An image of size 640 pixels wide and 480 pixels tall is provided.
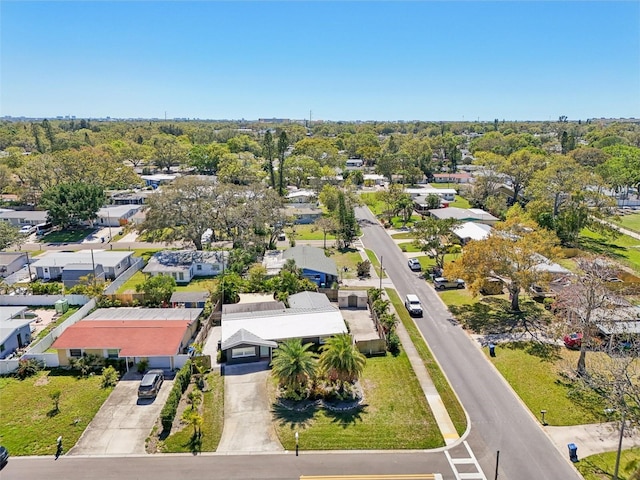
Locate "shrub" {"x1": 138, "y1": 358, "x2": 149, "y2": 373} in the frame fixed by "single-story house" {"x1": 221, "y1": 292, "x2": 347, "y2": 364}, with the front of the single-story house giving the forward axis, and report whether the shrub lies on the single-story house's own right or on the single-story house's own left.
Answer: on the single-story house's own right

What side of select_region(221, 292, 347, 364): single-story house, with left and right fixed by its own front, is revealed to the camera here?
front

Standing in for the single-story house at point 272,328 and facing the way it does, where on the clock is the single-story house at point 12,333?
the single-story house at point 12,333 is roughly at 3 o'clock from the single-story house at point 272,328.

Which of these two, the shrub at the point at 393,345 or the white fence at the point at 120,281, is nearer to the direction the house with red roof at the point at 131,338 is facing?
the shrub

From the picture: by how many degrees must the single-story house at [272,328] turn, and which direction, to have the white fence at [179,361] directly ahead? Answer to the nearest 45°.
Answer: approximately 45° to its right

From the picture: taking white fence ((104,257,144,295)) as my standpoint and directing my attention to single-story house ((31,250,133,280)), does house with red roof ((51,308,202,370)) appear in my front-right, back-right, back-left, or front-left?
back-left

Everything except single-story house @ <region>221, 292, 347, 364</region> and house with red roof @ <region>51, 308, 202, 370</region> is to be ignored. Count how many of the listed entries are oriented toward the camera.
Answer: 2

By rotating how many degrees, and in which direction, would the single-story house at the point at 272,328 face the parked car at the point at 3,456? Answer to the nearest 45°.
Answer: approximately 45° to its right

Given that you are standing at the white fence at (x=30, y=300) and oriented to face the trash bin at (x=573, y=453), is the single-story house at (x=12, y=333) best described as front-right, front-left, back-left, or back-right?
front-right

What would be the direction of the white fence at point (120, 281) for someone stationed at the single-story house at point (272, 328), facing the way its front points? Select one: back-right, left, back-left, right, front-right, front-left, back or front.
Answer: back-right

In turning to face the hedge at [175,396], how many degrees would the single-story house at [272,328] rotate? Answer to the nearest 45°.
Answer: approximately 45° to its right

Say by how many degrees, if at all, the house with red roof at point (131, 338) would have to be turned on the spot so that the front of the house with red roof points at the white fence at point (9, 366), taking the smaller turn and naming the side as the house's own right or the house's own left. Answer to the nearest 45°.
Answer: approximately 90° to the house's own right

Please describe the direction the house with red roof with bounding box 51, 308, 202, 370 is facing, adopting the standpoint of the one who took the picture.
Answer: facing the viewer

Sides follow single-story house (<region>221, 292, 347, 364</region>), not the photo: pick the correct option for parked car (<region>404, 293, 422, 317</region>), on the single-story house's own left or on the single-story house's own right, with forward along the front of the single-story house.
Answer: on the single-story house's own left

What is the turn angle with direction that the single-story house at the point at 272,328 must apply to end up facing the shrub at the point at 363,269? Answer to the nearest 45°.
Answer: approximately 135° to its left

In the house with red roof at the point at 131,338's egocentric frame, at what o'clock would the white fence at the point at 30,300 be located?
The white fence is roughly at 5 o'clock from the house with red roof.

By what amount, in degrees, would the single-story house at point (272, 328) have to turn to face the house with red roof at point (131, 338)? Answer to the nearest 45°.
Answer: approximately 90° to its right

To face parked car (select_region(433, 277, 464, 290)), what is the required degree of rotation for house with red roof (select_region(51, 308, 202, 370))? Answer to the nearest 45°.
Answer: approximately 90° to its left
